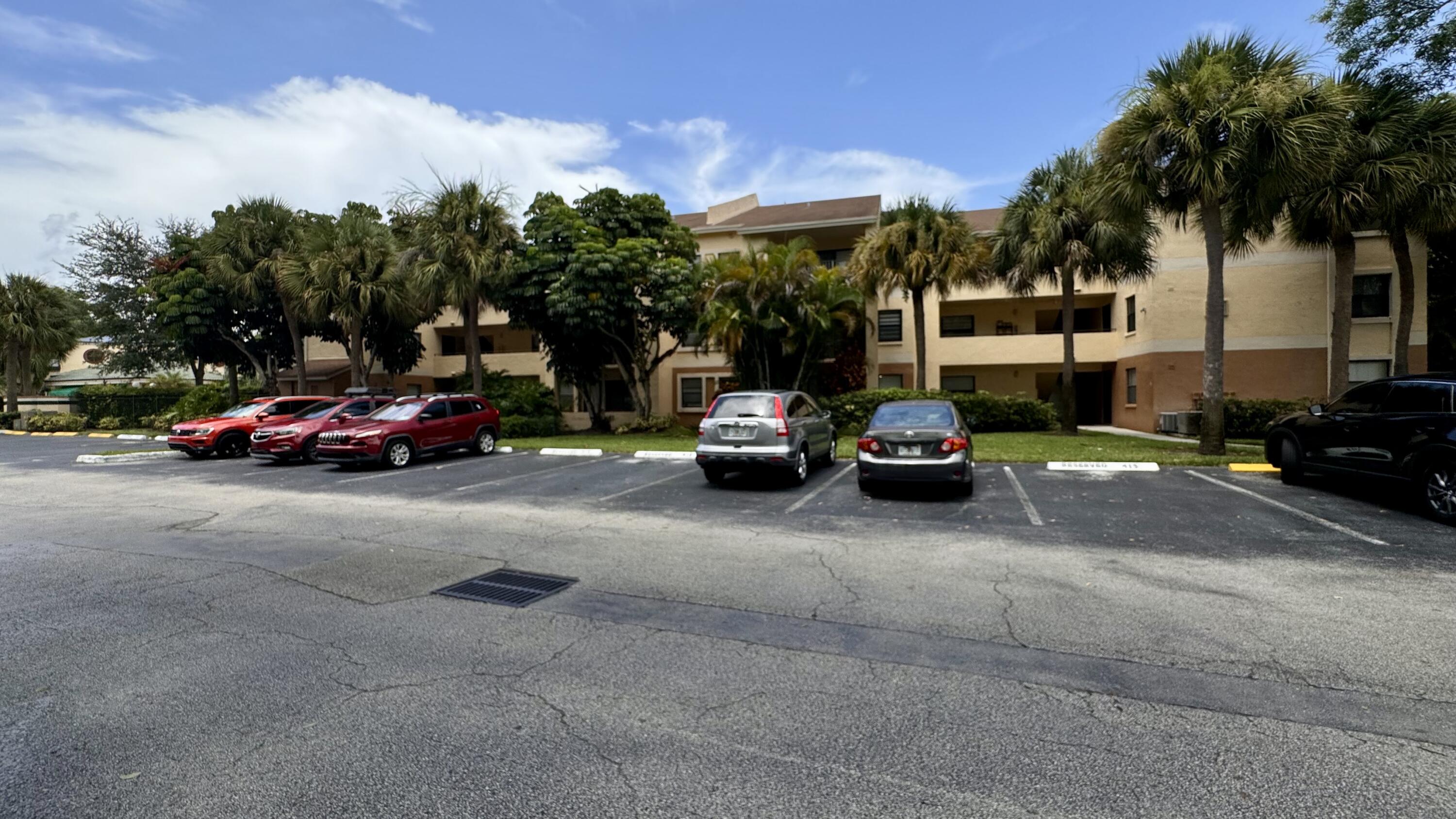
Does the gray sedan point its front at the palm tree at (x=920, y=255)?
yes

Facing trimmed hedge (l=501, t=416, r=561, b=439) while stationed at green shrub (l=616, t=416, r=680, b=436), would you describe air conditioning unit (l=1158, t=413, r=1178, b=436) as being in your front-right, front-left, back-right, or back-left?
back-left

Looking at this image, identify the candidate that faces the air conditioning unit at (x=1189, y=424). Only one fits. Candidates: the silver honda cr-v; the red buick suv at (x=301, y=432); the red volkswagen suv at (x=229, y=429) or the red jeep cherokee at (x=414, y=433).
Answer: the silver honda cr-v

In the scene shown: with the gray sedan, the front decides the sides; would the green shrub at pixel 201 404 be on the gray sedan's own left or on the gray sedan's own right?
on the gray sedan's own left

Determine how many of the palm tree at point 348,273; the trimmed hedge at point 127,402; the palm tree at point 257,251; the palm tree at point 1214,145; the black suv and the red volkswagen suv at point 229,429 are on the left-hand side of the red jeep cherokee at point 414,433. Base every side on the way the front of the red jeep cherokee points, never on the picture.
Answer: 2

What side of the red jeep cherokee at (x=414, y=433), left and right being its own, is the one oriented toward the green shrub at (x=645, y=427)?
back

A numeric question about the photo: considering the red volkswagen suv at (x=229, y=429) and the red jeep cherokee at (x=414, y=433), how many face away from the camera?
0

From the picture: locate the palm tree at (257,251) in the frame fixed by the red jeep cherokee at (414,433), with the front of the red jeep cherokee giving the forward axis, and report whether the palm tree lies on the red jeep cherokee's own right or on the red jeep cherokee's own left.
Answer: on the red jeep cherokee's own right

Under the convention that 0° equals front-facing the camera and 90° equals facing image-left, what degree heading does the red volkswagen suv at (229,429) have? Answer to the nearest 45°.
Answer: approximately 45°

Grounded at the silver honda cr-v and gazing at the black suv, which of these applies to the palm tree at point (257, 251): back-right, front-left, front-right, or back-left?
back-left

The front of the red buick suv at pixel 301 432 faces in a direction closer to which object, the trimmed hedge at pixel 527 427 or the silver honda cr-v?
the silver honda cr-v

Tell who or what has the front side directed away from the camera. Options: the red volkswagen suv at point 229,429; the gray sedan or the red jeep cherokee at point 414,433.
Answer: the gray sedan
